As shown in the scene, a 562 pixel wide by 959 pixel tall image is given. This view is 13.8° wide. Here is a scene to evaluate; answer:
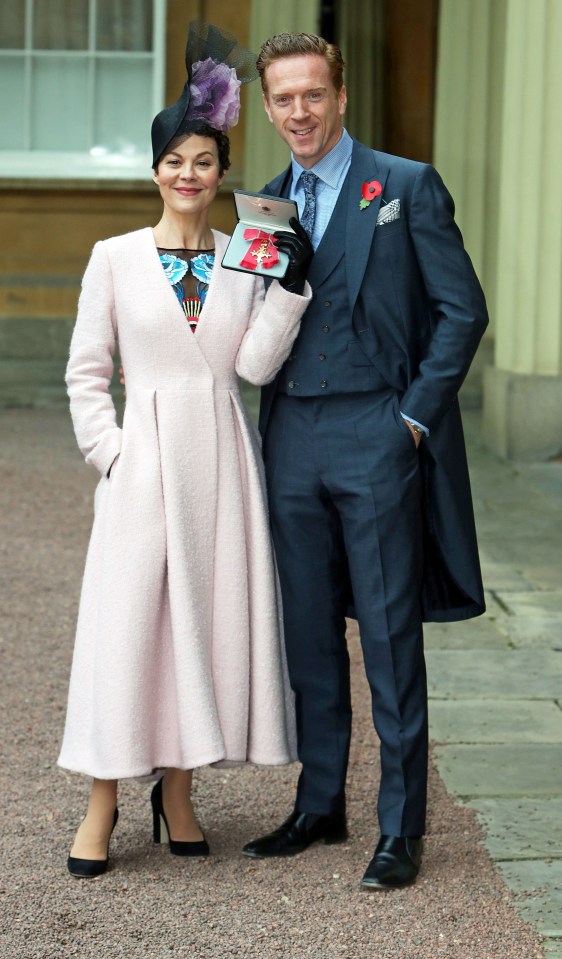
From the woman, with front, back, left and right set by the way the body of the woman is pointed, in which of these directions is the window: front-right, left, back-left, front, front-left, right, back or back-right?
back

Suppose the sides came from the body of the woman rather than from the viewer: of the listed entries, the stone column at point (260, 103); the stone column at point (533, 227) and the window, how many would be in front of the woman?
0

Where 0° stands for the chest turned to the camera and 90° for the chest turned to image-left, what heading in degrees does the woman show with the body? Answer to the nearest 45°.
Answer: approximately 0°

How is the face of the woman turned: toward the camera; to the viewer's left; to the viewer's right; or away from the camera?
toward the camera

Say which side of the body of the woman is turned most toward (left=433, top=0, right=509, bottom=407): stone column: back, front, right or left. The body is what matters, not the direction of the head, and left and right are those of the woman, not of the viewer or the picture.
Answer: back

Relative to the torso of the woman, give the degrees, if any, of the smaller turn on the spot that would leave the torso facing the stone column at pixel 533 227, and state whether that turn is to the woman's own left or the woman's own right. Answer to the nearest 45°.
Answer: approximately 180°

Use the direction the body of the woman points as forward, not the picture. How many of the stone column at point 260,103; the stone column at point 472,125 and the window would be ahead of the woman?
0

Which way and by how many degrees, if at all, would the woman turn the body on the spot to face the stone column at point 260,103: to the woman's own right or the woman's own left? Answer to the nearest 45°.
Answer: approximately 180°
